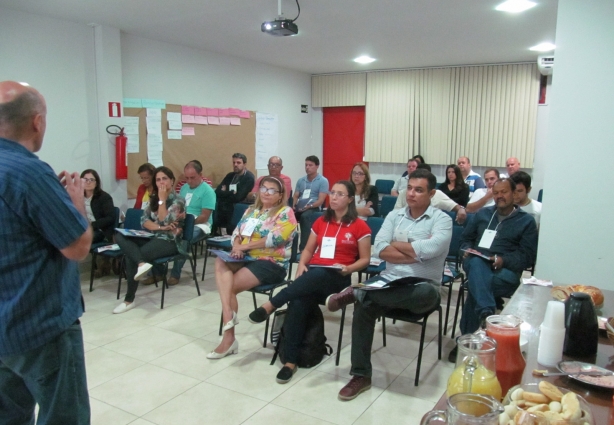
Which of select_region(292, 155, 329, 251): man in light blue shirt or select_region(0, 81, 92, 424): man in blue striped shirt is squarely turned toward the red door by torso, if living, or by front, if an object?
the man in blue striped shirt

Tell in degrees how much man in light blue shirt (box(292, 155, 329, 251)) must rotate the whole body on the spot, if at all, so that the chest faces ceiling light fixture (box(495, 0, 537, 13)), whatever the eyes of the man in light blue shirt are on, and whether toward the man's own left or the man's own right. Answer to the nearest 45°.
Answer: approximately 90° to the man's own left

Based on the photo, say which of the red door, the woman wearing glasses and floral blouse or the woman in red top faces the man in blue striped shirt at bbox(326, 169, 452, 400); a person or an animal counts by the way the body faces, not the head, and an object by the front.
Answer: the red door

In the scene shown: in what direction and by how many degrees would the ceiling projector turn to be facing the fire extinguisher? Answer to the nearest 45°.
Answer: approximately 90° to its right

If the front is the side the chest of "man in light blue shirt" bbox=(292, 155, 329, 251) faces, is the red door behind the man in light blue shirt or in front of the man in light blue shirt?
behind

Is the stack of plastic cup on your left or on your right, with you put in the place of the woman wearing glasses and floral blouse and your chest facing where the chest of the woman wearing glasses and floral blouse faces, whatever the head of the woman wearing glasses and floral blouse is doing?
on your left

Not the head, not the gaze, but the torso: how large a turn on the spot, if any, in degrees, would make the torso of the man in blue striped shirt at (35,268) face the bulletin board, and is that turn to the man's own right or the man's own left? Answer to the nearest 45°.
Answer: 0° — they already face it

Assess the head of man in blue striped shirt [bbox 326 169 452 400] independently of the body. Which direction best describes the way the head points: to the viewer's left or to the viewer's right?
to the viewer's left

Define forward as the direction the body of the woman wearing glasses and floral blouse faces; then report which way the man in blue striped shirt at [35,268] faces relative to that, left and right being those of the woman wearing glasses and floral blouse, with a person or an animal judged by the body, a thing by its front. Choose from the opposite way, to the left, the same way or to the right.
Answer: the opposite way

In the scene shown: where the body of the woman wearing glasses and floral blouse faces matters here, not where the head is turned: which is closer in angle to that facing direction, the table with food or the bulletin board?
the table with food

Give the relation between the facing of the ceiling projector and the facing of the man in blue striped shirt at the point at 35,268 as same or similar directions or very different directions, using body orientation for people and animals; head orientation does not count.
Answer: very different directions

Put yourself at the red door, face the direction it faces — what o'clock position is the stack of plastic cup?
The stack of plastic cup is roughly at 12 o'clock from the red door.

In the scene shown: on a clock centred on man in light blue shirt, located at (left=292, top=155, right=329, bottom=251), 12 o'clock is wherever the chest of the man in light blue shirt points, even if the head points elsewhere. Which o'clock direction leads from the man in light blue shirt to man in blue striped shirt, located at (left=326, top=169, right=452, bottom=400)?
The man in blue striped shirt is roughly at 10 o'clock from the man in light blue shirt.

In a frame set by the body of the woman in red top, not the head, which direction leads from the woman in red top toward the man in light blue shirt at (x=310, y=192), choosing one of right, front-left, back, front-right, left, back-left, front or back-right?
back-right

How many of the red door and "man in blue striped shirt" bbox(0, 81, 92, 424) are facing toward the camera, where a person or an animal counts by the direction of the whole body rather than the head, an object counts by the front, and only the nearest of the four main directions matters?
1
